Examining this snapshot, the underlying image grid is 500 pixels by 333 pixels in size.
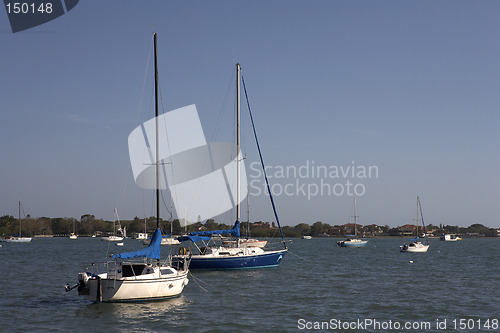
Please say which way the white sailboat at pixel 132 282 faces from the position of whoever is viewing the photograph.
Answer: facing away from the viewer and to the right of the viewer
